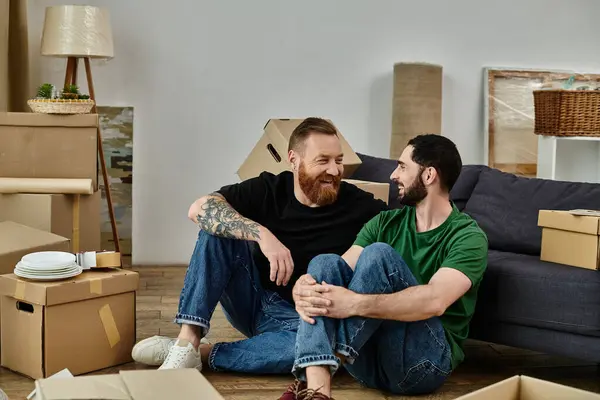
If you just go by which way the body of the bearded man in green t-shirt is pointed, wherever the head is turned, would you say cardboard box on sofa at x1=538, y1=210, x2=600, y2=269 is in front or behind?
behind

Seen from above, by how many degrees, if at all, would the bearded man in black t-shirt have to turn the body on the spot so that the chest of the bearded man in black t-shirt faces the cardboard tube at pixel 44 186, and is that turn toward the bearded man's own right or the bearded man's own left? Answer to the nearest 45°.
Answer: approximately 135° to the bearded man's own right

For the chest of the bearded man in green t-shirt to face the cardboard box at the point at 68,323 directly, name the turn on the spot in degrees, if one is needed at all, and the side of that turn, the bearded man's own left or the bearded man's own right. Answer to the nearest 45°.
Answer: approximately 45° to the bearded man's own right

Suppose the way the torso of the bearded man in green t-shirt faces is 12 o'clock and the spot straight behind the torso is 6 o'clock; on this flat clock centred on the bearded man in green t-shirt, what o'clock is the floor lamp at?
The floor lamp is roughly at 3 o'clock from the bearded man in green t-shirt.

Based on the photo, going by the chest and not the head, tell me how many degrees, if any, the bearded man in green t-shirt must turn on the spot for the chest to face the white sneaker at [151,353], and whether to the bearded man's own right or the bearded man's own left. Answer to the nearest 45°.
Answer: approximately 45° to the bearded man's own right

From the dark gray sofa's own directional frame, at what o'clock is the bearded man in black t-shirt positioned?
The bearded man in black t-shirt is roughly at 1 o'clock from the dark gray sofa.

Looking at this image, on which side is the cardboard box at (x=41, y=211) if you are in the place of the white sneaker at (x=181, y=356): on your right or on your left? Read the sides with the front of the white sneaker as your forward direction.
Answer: on your right

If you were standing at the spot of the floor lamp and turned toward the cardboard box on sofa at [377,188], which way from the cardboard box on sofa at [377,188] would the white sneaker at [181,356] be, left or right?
right

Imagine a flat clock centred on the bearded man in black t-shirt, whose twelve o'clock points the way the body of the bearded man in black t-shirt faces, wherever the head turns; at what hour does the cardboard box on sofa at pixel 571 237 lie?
The cardboard box on sofa is roughly at 9 o'clock from the bearded man in black t-shirt.

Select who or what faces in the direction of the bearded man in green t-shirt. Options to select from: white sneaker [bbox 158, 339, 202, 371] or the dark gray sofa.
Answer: the dark gray sofa
